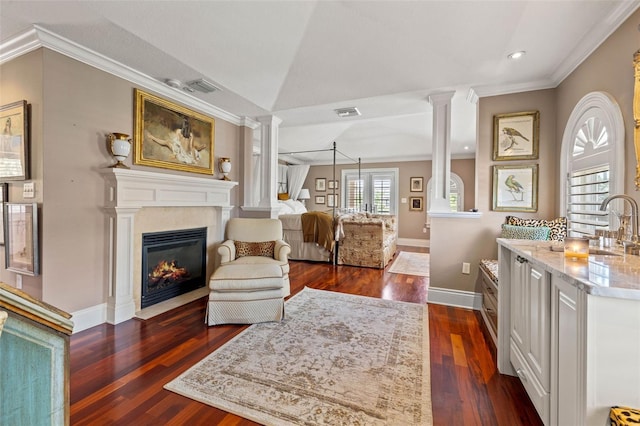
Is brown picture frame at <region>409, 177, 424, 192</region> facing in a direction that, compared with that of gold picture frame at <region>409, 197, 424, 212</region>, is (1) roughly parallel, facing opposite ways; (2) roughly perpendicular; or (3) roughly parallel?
roughly parallel

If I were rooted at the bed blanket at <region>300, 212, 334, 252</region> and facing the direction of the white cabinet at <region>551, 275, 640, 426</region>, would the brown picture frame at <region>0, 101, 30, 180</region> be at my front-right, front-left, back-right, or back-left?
front-right

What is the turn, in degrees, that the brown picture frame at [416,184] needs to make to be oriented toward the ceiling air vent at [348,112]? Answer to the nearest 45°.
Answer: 0° — it already faces it

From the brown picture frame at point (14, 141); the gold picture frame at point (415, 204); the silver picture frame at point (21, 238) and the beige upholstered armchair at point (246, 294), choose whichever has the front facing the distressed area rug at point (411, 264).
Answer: the gold picture frame at point (415, 204)

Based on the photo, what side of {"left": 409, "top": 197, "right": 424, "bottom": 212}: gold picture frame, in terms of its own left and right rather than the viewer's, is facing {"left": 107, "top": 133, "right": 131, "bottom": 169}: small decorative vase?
front

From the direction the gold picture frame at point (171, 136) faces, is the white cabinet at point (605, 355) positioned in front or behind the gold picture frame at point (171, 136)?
in front

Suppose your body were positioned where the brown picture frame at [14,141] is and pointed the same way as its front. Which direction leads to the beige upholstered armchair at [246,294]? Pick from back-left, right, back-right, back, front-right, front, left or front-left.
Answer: left

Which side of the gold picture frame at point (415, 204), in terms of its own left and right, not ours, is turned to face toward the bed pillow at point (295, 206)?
right

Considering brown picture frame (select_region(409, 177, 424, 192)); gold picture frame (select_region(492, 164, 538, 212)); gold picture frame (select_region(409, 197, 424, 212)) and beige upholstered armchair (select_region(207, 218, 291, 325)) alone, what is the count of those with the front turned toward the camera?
4

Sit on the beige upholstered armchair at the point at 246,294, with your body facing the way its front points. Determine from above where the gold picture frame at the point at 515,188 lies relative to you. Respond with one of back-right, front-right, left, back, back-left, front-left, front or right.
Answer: left

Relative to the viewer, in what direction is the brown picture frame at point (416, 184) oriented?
toward the camera

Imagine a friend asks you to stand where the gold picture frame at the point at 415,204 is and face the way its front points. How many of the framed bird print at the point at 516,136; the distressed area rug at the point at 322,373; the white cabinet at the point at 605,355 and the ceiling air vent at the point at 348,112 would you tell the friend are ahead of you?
4

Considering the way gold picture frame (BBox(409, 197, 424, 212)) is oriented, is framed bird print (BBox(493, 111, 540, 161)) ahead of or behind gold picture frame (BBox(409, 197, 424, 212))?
ahead

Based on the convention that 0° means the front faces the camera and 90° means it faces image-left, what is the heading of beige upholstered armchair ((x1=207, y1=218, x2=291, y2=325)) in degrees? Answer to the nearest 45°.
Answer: approximately 0°

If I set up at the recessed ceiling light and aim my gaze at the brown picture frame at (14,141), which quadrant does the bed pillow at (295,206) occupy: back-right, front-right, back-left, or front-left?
front-right

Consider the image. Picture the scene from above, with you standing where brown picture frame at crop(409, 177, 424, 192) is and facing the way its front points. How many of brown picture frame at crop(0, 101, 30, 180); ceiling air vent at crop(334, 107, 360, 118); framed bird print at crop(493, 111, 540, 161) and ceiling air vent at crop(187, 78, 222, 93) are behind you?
0

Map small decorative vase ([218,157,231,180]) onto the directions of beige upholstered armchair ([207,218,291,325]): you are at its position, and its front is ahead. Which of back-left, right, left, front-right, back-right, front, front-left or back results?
back

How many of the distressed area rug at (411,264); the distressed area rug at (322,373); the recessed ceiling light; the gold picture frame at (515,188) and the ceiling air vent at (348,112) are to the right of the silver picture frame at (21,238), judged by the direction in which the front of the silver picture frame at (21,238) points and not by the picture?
0

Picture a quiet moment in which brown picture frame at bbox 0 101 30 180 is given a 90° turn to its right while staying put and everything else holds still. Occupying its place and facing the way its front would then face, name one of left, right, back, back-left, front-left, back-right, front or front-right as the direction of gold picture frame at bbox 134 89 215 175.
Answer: back-right

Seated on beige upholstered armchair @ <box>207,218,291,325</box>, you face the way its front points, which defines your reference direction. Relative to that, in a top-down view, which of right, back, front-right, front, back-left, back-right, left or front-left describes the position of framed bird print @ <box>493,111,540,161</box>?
left

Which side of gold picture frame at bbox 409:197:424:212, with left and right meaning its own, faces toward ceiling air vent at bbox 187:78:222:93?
front
